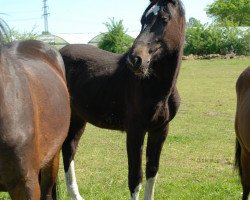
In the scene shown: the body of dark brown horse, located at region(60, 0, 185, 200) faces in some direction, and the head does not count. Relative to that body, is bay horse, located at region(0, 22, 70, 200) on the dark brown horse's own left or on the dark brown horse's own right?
on the dark brown horse's own right

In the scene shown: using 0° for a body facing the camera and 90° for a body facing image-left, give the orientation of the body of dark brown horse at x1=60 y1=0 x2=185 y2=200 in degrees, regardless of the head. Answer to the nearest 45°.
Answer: approximately 315°

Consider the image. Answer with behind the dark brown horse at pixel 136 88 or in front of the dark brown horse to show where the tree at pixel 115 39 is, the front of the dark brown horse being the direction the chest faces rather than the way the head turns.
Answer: behind

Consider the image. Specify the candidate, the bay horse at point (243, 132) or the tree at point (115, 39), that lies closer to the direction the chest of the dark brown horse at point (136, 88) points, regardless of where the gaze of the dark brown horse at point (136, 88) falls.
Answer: the bay horse

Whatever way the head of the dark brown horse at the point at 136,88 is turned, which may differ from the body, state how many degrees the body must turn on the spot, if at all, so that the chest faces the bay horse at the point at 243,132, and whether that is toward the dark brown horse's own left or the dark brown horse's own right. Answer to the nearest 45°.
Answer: approximately 45° to the dark brown horse's own left

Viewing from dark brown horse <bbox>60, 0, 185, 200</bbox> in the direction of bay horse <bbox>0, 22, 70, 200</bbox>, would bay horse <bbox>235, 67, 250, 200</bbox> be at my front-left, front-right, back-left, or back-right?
back-left
